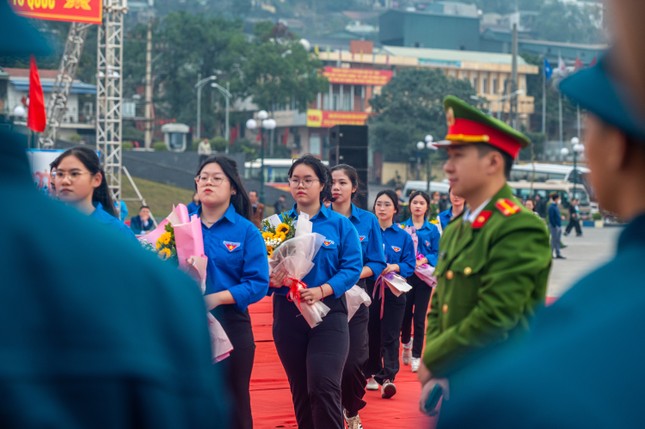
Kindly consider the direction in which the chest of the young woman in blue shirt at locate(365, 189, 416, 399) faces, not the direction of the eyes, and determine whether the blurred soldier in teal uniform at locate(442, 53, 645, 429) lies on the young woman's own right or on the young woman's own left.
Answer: on the young woman's own left

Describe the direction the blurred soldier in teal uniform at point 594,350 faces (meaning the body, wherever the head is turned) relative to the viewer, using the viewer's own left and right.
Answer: facing away from the viewer and to the left of the viewer

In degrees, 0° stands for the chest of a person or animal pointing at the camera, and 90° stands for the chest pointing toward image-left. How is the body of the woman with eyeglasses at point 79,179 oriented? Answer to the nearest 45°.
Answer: approximately 45°

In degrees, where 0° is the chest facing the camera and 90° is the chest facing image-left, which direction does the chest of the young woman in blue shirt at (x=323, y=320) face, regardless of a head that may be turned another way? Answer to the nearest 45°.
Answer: approximately 45°

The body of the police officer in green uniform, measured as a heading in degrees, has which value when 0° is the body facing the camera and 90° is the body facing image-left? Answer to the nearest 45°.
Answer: approximately 45°

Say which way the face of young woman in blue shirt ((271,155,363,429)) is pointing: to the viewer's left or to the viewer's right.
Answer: to the viewer's left

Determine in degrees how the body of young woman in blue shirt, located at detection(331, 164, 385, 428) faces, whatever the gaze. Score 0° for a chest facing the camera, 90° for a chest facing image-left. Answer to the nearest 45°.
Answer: approximately 45°

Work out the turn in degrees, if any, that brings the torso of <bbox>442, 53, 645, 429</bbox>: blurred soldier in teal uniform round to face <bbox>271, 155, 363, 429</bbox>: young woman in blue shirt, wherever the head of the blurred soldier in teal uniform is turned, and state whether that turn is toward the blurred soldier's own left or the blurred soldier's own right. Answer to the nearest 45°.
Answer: approximately 45° to the blurred soldier's own right

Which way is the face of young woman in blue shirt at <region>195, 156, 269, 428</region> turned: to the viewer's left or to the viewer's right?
to the viewer's left
